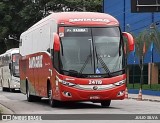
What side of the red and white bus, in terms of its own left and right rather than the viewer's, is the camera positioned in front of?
front
